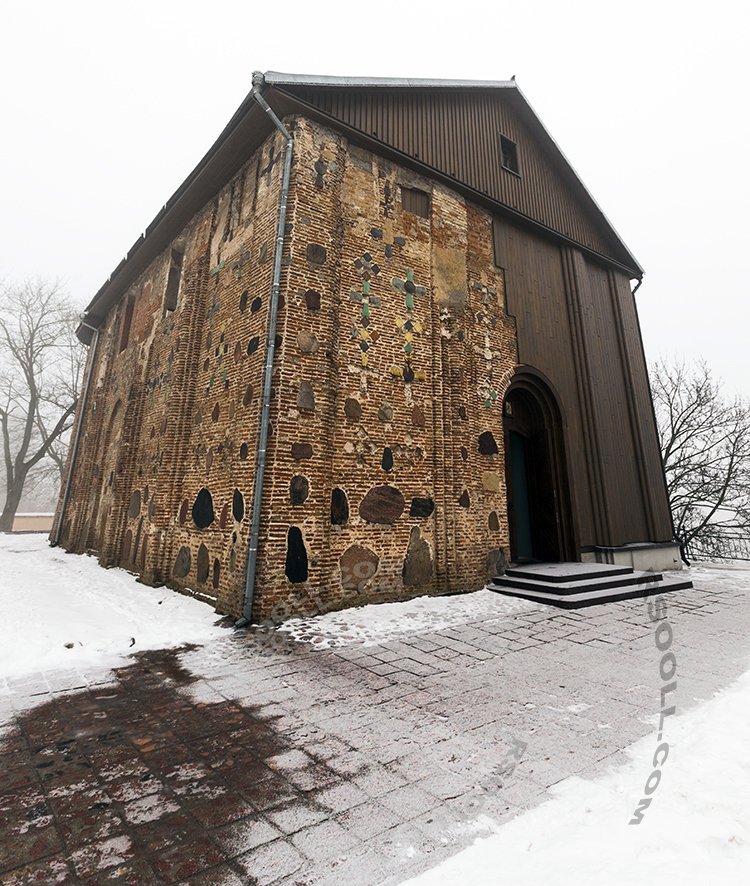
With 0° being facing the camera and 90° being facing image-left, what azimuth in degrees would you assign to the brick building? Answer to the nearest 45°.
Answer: approximately 315°
